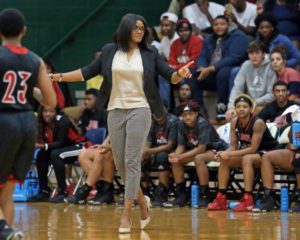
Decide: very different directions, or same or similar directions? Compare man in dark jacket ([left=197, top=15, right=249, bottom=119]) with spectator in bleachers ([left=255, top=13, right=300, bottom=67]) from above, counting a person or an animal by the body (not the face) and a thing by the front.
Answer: same or similar directions

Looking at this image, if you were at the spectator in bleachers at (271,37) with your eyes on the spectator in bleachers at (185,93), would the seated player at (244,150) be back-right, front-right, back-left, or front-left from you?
front-left

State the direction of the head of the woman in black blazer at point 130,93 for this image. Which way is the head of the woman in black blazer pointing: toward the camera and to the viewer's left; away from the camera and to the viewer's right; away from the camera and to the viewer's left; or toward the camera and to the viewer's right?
toward the camera and to the viewer's right

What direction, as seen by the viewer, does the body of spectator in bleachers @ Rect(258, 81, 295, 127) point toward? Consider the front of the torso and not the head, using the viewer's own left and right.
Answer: facing the viewer

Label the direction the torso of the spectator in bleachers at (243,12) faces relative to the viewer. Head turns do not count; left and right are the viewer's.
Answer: facing the viewer and to the left of the viewer

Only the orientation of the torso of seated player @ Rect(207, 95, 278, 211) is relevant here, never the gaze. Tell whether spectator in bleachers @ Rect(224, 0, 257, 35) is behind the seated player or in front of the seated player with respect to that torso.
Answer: behind

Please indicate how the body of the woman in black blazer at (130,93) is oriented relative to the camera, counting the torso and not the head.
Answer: toward the camera

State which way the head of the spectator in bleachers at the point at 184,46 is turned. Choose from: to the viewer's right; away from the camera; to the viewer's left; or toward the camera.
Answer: toward the camera

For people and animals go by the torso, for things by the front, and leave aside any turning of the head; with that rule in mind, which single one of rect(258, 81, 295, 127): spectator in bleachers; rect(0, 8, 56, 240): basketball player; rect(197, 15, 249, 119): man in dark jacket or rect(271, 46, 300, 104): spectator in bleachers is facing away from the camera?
the basketball player

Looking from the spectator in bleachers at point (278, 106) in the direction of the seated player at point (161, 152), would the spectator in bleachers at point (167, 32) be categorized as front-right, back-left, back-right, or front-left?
front-right

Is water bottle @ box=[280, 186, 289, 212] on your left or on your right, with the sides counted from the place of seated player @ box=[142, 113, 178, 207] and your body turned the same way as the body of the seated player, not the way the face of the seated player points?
on your left

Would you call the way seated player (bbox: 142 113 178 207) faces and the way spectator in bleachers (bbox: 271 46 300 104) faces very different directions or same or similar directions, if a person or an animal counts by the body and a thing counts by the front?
same or similar directions

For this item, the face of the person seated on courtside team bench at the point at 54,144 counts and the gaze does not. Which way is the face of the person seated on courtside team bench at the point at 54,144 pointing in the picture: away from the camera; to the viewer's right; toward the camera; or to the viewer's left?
toward the camera

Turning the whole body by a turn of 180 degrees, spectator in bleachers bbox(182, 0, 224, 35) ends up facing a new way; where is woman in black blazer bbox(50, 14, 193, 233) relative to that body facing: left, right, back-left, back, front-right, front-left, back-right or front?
back

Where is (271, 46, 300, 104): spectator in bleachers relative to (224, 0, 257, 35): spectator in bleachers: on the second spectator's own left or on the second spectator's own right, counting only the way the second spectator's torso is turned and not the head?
on the second spectator's own left

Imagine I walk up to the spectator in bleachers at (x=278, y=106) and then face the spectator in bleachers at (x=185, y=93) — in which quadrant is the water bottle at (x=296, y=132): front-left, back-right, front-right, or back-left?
back-left

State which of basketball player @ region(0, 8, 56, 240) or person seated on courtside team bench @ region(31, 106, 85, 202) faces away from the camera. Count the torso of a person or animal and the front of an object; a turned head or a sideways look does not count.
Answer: the basketball player
